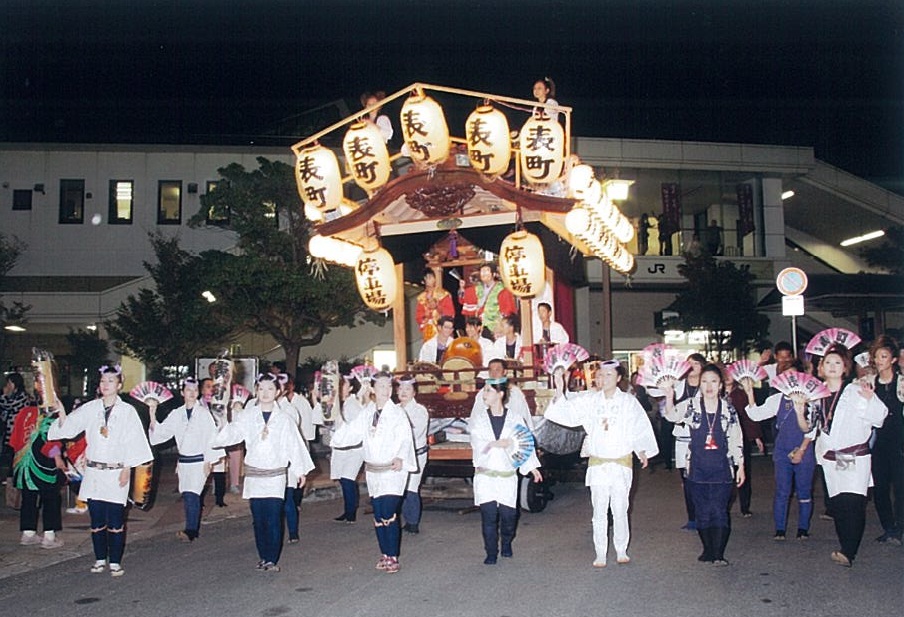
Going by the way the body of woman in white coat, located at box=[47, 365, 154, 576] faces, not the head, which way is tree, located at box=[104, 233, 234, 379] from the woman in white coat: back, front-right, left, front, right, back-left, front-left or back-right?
back

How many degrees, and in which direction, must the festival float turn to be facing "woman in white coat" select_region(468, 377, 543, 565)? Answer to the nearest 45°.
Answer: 0° — it already faces them

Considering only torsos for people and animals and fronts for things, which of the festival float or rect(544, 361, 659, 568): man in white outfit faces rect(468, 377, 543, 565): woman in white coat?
the festival float

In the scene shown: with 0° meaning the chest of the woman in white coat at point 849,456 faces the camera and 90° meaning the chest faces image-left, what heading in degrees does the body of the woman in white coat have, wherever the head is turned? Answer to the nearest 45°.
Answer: approximately 45°

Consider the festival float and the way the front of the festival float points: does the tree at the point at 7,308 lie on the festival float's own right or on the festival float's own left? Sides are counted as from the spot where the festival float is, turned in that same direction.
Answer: on the festival float's own right

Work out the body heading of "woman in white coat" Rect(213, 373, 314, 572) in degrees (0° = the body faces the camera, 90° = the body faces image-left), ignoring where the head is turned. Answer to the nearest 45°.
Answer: approximately 0°

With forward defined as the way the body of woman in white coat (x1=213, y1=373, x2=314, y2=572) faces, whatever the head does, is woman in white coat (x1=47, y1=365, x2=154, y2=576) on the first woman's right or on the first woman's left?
on the first woman's right

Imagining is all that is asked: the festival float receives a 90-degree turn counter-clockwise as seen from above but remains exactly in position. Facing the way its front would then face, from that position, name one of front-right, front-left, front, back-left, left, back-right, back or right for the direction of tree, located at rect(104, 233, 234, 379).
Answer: back-left
